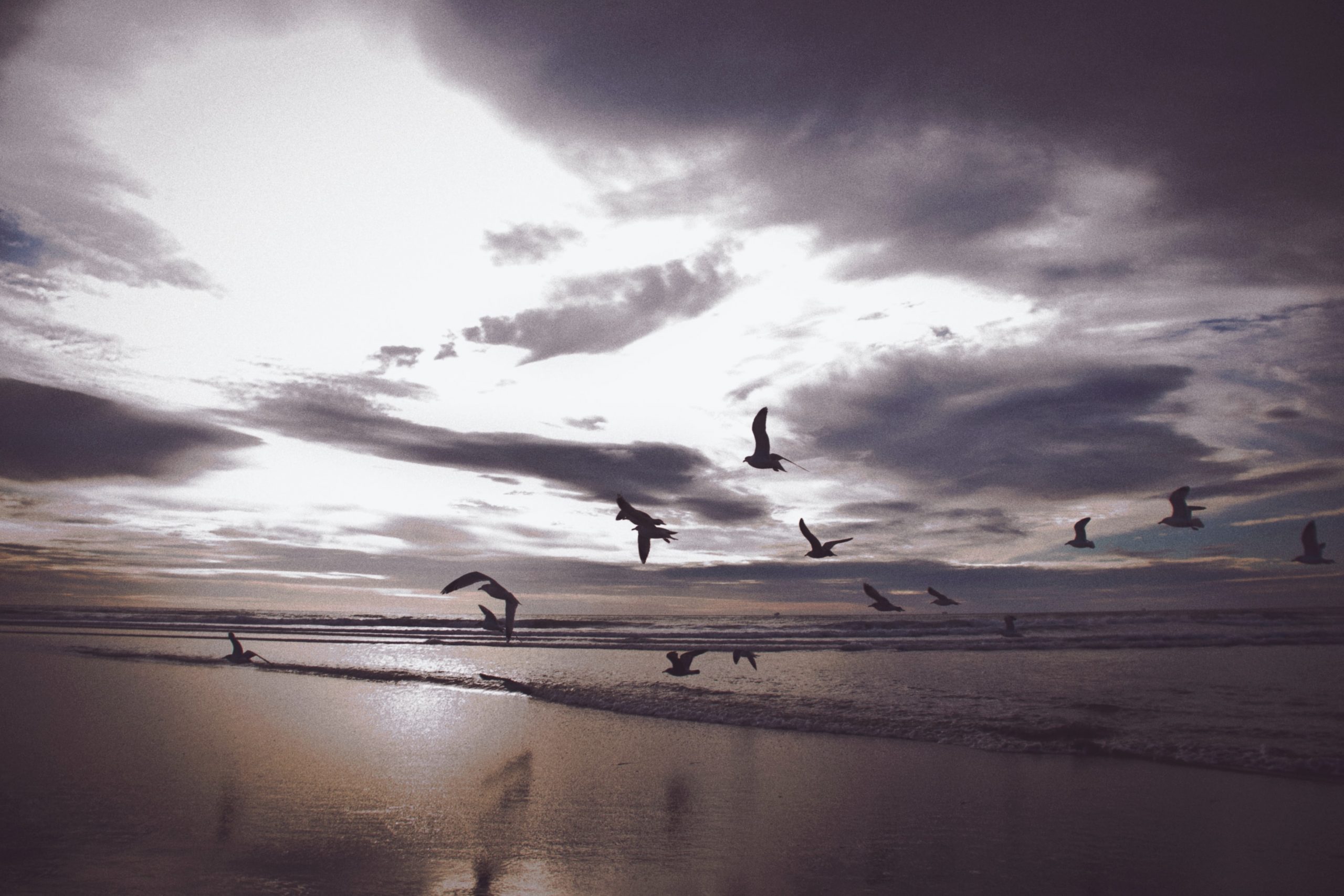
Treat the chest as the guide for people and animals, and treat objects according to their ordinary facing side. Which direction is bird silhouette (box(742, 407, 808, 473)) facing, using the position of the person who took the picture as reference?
facing to the left of the viewer

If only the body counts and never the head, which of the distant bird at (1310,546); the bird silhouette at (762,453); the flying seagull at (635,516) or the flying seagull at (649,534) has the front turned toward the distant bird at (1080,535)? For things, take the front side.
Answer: the distant bird at (1310,546)

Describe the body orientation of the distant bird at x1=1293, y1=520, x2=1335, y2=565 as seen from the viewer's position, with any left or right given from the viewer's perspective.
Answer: facing to the left of the viewer

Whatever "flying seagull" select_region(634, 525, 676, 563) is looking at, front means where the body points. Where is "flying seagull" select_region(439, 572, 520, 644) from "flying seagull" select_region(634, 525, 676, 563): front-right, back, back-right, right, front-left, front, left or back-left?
front

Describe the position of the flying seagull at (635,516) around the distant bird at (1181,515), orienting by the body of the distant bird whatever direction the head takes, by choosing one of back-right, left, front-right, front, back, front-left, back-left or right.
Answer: front-left

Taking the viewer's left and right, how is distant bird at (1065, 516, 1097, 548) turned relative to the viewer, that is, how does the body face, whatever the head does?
facing to the left of the viewer
